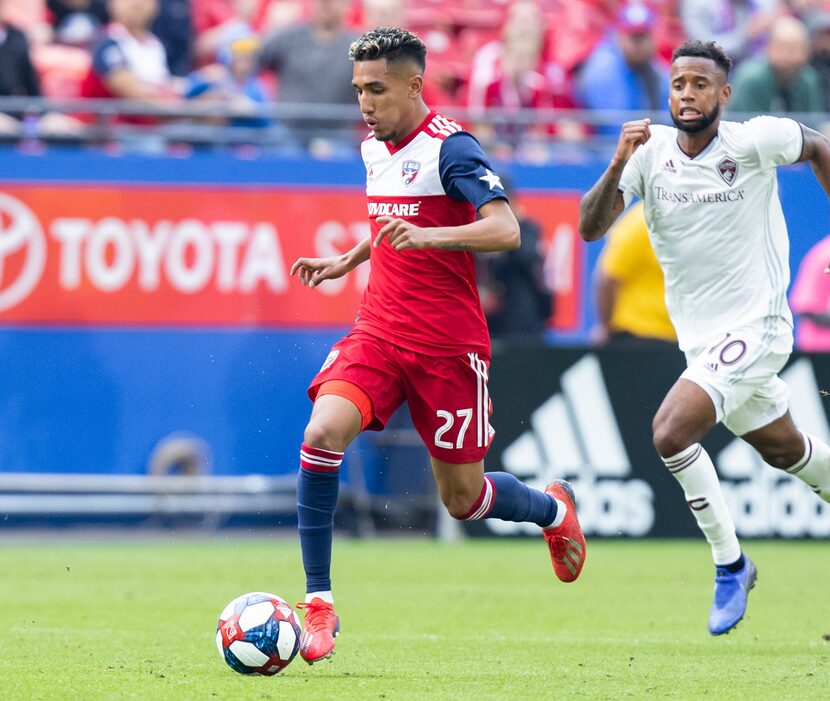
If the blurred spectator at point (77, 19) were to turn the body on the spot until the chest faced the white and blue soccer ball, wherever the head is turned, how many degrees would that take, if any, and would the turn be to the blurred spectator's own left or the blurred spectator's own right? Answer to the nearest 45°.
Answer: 0° — they already face it

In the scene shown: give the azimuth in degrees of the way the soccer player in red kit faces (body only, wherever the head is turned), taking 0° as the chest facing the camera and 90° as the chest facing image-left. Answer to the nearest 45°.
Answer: approximately 45°

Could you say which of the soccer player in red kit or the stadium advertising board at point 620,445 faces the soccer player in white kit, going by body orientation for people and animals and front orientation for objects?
the stadium advertising board

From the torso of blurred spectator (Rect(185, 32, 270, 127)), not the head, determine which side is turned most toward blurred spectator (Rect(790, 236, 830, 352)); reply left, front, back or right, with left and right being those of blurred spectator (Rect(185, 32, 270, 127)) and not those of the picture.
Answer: left

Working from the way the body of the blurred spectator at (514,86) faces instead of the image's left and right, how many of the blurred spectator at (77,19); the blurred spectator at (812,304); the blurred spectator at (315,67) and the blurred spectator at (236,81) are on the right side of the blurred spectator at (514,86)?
3
